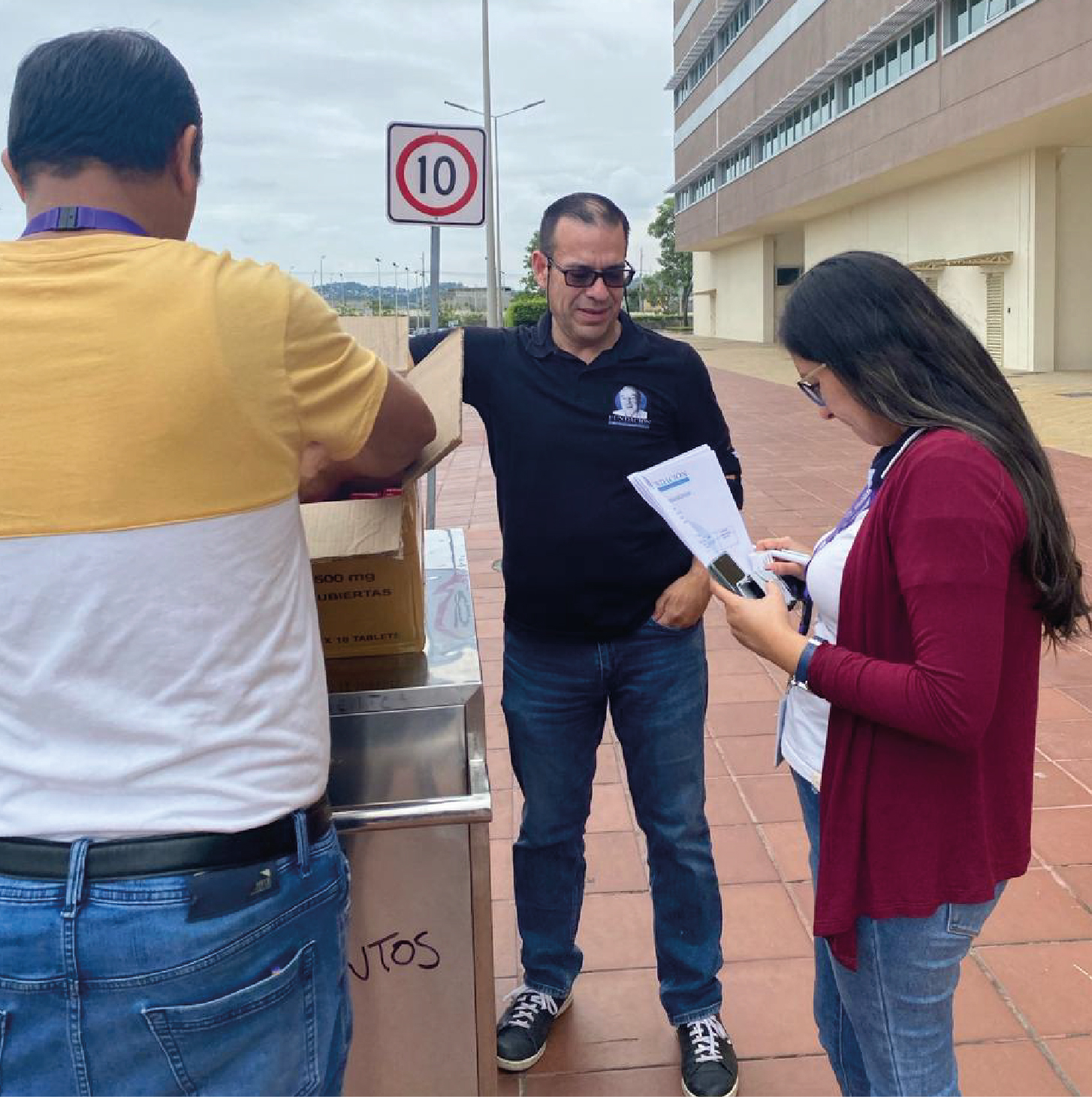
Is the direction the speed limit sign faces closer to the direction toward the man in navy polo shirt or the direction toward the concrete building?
the man in navy polo shirt

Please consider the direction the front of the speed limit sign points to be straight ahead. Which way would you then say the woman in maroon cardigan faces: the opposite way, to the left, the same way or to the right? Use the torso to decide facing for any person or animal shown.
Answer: to the right

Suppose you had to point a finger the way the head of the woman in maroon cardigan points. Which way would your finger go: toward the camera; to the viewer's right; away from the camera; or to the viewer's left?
to the viewer's left

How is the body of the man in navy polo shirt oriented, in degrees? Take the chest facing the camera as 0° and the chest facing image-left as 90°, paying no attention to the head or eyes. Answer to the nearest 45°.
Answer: approximately 0°

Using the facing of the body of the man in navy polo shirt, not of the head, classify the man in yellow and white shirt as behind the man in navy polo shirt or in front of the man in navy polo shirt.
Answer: in front

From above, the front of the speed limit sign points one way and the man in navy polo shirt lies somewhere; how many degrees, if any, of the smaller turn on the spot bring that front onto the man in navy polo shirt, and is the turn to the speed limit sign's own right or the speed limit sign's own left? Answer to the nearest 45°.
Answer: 0° — it already faces them

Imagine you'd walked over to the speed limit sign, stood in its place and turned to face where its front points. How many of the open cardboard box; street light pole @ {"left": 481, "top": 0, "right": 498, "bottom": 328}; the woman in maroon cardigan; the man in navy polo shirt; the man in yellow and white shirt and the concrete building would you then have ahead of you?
4

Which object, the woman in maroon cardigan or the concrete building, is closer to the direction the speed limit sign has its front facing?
the woman in maroon cardigan

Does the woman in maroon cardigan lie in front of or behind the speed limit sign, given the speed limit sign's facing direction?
in front

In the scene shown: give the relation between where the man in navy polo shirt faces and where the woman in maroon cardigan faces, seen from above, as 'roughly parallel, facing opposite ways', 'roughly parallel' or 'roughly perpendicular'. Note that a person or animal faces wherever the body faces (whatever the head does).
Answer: roughly perpendicular

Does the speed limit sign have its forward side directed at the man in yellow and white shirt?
yes

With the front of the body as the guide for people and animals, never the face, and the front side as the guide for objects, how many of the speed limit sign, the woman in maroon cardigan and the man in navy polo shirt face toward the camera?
2

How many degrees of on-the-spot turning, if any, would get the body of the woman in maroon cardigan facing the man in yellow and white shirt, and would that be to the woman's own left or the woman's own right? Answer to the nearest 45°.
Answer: approximately 45° to the woman's own left

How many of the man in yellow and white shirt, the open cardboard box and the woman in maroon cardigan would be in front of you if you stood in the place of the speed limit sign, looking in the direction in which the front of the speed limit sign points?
3
